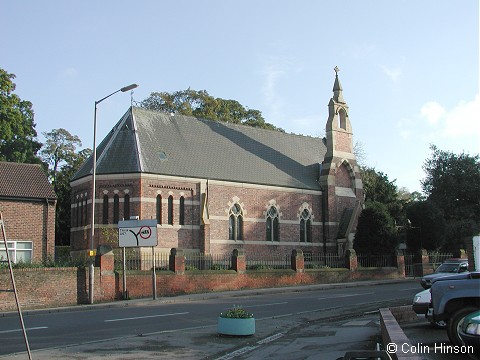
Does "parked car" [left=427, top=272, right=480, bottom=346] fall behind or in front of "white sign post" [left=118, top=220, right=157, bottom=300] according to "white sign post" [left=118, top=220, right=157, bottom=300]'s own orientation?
in front

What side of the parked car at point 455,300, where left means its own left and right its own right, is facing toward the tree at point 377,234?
right

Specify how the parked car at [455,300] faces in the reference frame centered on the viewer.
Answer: facing to the left of the viewer

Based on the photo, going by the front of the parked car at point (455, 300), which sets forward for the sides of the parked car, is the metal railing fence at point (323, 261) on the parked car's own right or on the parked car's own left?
on the parked car's own right

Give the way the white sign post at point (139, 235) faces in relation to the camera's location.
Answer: facing the viewer

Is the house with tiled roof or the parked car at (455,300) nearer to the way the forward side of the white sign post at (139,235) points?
the parked car

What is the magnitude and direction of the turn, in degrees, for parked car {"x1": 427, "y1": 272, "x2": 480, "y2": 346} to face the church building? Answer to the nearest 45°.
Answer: approximately 45° to its right

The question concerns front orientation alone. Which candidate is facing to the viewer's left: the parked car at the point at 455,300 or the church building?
the parked car

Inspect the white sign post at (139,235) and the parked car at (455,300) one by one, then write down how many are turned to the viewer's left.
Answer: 1

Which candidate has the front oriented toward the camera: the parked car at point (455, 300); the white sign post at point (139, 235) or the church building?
the white sign post
